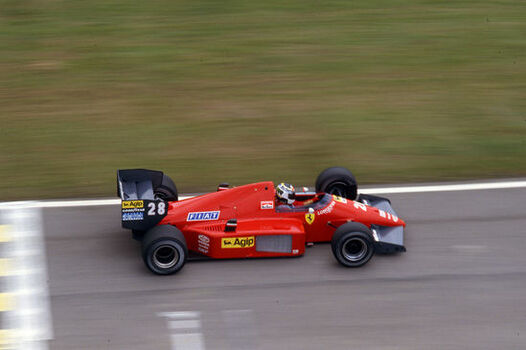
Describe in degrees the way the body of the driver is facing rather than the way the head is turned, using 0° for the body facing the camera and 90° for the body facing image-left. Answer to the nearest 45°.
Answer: approximately 270°

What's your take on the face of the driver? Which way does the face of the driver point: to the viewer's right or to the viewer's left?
to the viewer's right

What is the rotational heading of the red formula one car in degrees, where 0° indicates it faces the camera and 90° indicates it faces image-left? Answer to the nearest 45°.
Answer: approximately 270°
